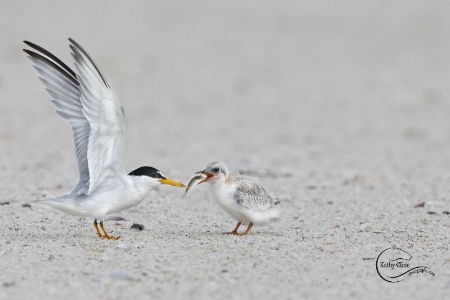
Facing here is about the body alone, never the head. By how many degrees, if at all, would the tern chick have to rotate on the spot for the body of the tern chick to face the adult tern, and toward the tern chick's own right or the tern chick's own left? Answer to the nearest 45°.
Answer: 0° — it already faces it

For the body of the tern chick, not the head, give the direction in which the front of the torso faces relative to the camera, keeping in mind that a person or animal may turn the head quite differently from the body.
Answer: to the viewer's left

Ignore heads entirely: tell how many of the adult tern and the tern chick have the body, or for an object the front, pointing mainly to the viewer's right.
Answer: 1

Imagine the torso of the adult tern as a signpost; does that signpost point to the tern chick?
yes

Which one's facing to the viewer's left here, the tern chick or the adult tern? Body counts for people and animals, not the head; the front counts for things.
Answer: the tern chick

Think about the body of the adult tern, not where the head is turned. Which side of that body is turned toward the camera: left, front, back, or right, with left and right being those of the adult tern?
right

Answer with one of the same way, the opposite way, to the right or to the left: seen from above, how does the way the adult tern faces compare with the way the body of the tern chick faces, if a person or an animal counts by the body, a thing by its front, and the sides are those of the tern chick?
the opposite way
